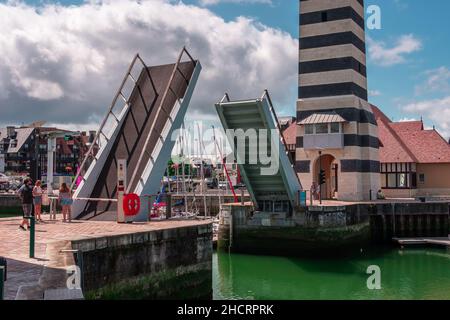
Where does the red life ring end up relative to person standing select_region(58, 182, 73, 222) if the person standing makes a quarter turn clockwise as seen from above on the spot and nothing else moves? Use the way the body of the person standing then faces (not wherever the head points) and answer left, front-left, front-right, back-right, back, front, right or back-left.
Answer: front-right

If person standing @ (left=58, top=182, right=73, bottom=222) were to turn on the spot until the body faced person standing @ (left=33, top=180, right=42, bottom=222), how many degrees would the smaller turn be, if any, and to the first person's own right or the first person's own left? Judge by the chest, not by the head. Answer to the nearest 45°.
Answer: approximately 90° to the first person's own left

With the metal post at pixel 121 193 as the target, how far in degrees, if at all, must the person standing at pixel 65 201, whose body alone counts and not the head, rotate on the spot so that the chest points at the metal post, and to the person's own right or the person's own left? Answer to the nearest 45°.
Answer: approximately 135° to the person's own right

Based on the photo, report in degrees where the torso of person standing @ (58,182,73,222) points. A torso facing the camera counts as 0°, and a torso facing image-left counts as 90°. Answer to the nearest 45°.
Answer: approximately 180°

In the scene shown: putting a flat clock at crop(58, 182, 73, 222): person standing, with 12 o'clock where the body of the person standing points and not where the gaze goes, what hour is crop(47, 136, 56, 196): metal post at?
The metal post is roughly at 12 o'clock from the person standing.

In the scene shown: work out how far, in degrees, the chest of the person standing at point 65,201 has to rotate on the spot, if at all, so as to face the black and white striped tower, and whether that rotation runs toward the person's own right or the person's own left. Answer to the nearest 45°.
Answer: approximately 45° to the person's own right
